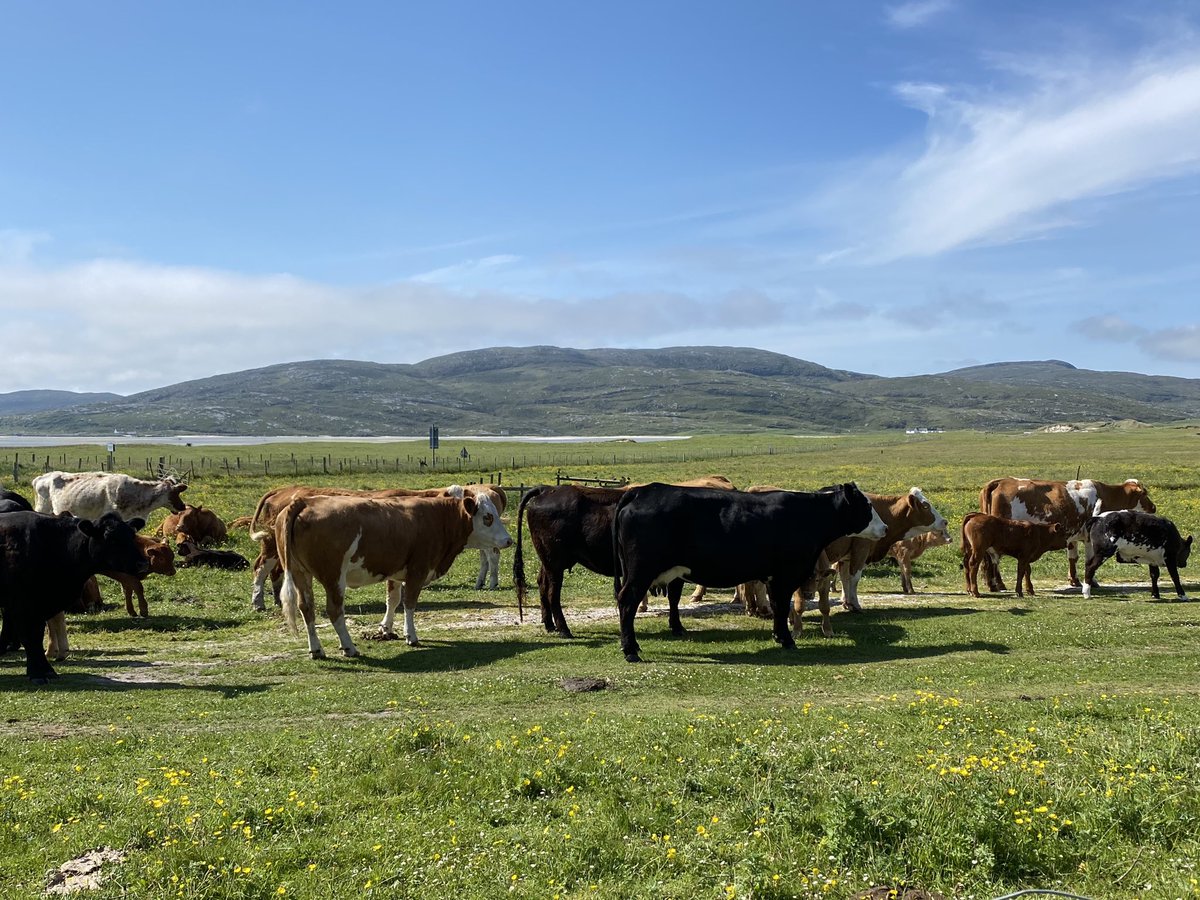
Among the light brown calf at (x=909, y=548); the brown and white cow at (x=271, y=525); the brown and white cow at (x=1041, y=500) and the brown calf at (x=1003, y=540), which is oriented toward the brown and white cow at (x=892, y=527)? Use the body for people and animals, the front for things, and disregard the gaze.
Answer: the brown and white cow at (x=271, y=525)

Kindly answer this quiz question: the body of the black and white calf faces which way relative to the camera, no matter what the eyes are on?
to the viewer's right

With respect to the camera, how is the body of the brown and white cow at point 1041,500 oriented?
to the viewer's right

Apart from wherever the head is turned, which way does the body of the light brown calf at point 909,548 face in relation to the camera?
to the viewer's right

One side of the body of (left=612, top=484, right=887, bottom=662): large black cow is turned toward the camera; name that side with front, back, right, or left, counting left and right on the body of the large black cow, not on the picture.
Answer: right

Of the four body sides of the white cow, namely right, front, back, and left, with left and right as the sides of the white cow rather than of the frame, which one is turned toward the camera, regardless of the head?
right

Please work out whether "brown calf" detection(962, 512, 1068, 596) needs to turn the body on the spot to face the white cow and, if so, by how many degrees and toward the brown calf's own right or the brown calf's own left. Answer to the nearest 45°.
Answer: approximately 180°

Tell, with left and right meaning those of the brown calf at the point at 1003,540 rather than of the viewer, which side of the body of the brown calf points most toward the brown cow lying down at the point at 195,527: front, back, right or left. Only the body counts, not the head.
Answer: back

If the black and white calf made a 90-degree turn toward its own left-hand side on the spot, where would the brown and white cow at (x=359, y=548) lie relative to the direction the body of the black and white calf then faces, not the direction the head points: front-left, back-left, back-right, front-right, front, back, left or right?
back-left

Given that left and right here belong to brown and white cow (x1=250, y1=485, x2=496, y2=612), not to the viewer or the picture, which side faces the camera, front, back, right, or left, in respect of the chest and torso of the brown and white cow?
right
